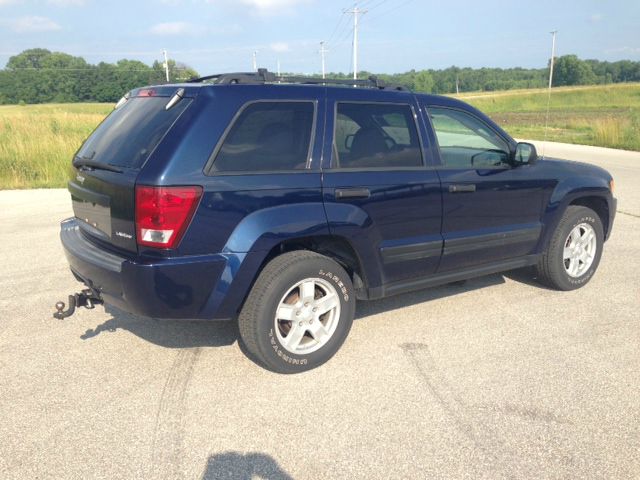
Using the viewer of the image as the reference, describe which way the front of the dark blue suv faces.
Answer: facing away from the viewer and to the right of the viewer
